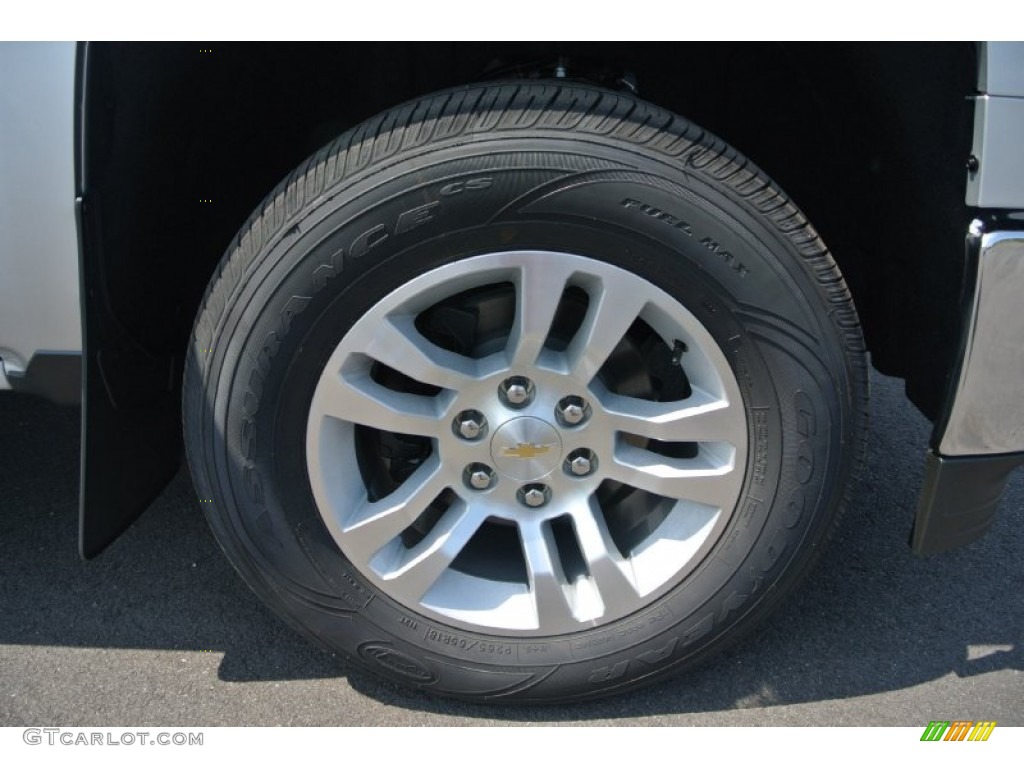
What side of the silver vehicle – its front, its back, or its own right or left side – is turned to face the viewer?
right
